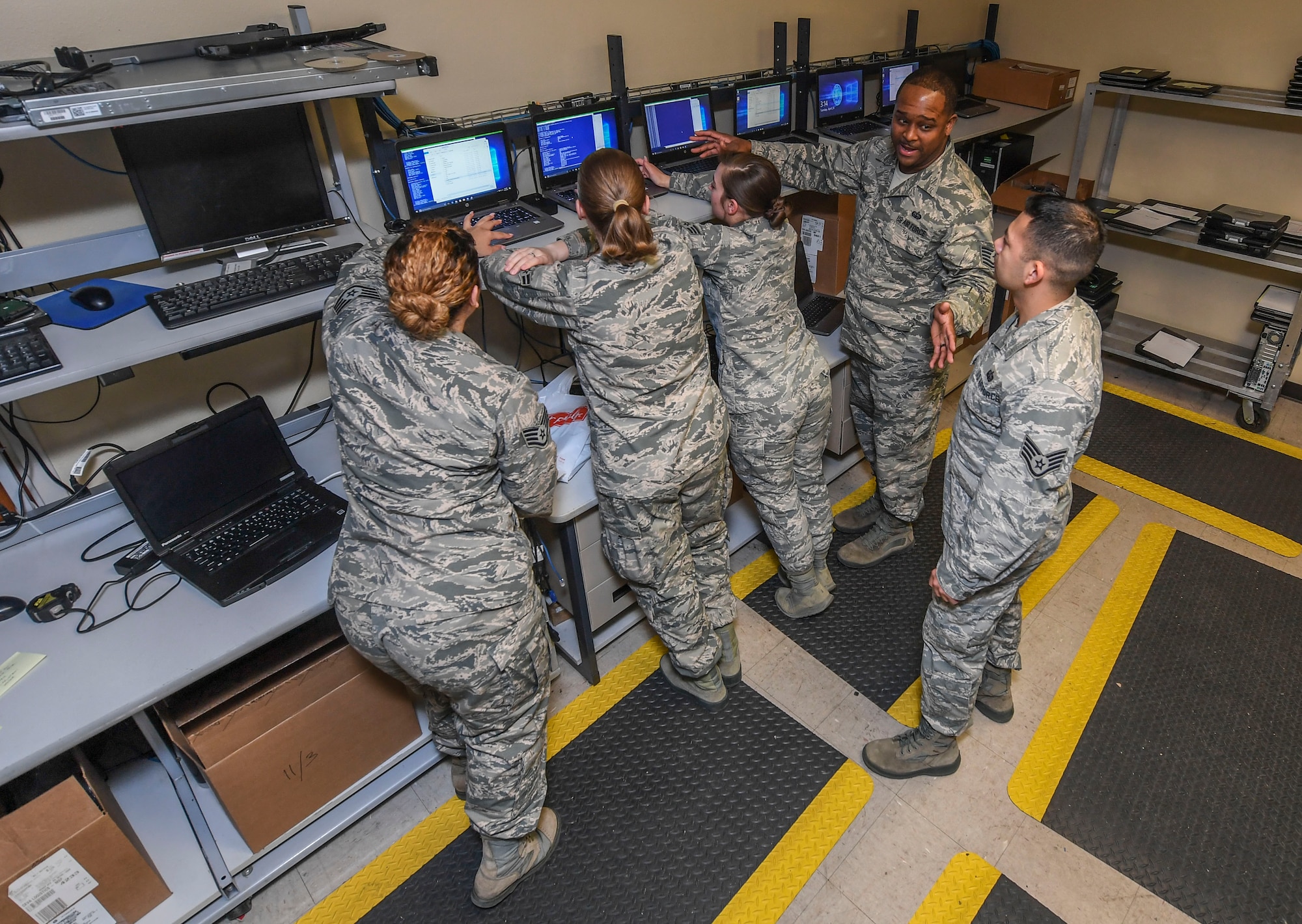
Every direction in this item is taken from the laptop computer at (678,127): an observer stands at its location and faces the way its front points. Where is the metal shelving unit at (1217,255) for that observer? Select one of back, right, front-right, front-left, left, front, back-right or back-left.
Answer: front-left

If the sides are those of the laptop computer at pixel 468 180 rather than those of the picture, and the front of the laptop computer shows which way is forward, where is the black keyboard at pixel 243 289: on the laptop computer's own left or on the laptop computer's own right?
on the laptop computer's own right

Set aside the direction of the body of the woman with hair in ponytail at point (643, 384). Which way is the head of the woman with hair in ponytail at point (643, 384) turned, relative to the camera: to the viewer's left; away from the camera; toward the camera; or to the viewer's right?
away from the camera

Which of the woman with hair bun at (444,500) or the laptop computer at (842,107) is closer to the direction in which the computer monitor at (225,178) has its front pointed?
the woman with hair bun

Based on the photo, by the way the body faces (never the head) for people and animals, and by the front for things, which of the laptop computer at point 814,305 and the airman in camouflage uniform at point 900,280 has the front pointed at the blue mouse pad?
the airman in camouflage uniform

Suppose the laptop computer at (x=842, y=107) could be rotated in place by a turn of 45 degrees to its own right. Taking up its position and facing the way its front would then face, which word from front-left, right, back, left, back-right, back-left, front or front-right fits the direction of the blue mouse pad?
front-right

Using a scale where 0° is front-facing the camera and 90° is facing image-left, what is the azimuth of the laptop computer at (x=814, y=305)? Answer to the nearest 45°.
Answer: approximately 315°

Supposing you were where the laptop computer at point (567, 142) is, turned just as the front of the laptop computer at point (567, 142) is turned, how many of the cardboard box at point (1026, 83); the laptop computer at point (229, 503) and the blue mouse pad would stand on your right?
2

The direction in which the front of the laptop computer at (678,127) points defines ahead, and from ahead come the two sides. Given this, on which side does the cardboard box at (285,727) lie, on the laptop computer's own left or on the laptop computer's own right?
on the laptop computer's own right

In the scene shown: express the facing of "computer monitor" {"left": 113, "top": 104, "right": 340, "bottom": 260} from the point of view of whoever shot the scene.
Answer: facing the viewer

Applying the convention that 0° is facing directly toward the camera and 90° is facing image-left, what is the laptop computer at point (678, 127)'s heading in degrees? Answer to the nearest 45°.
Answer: approximately 315°

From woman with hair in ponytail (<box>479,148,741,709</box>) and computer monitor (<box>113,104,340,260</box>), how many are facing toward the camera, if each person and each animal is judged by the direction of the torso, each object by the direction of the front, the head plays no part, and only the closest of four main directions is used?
1

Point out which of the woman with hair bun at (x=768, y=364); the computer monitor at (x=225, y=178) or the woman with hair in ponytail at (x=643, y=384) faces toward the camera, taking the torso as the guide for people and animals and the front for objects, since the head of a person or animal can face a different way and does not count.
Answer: the computer monitor

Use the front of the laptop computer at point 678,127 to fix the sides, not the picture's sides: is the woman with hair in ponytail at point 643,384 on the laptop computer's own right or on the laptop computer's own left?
on the laptop computer's own right
